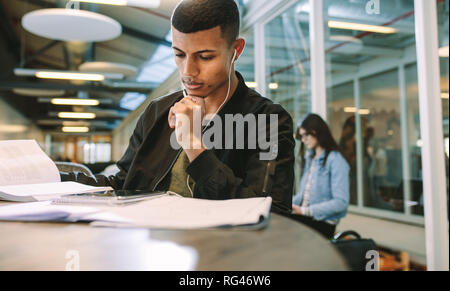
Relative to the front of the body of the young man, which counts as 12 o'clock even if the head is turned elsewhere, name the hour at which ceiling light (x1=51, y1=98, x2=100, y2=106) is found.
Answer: The ceiling light is roughly at 4 o'clock from the young man.

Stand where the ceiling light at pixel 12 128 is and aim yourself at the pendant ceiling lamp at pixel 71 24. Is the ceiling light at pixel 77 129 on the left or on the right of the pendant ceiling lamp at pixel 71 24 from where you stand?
left

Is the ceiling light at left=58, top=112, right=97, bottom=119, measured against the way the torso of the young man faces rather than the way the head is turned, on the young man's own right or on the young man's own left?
on the young man's own right

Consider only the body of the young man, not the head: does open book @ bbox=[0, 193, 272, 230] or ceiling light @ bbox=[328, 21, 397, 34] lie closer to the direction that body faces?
the open book

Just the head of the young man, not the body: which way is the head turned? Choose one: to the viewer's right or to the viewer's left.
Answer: to the viewer's left

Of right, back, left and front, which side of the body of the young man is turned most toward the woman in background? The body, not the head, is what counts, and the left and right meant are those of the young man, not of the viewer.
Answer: back

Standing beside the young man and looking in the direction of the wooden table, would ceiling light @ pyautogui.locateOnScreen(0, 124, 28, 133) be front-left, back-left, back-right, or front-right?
back-right

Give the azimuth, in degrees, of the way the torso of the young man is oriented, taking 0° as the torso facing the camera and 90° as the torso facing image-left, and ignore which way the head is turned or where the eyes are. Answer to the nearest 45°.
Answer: approximately 45°

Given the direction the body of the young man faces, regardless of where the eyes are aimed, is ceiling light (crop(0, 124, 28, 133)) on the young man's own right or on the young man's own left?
on the young man's own right
